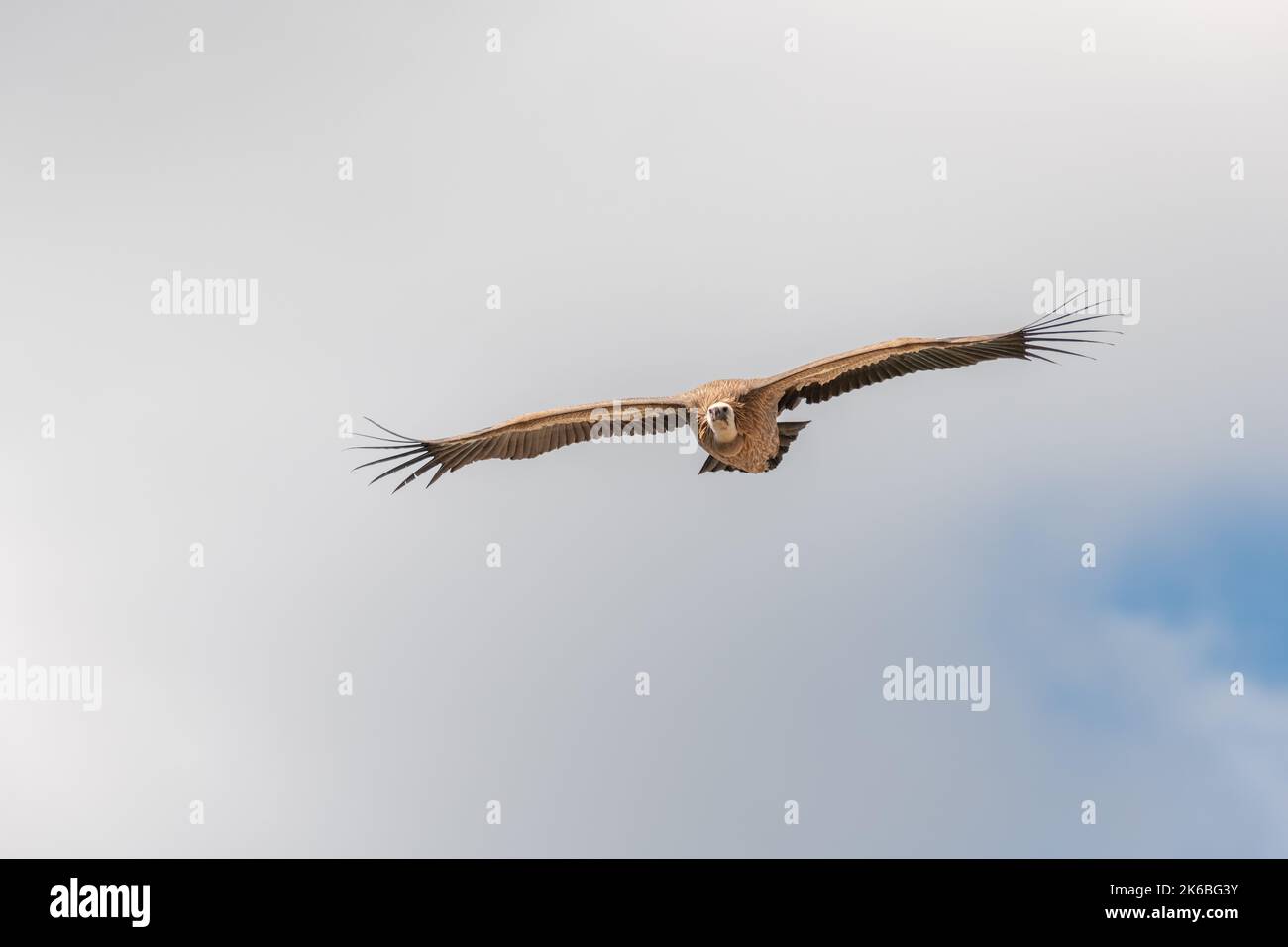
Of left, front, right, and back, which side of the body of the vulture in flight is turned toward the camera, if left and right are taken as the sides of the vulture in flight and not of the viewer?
front
